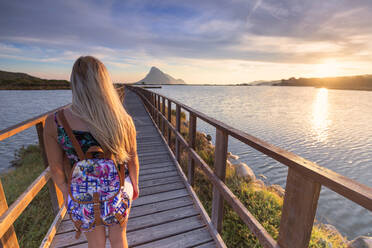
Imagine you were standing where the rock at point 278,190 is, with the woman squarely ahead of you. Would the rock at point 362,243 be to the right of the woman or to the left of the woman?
left

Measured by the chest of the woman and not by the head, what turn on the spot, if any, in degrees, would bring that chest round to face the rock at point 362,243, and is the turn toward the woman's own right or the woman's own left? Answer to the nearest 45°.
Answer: approximately 90° to the woman's own right

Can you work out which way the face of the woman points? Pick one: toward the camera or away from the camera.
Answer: away from the camera

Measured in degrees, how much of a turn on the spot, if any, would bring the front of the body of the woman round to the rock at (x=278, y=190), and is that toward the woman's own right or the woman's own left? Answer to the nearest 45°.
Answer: approximately 90° to the woman's own right

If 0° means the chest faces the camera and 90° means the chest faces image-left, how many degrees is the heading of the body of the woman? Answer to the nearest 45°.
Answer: approximately 180°
